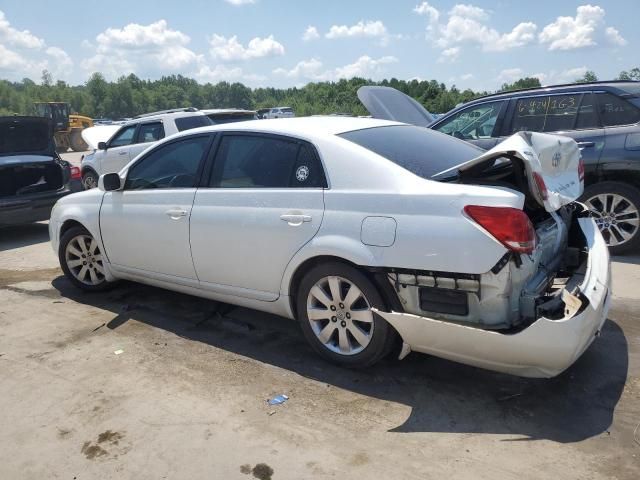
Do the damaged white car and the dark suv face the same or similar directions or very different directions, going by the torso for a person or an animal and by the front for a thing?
same or similar directions

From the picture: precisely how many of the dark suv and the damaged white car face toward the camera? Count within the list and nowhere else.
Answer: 0

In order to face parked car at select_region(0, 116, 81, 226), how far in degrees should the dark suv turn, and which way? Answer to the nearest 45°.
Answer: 0° — it already faces it

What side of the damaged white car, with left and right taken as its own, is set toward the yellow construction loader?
front

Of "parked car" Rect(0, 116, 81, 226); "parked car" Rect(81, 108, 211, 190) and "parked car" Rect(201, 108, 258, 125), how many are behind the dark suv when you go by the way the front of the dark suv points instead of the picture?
0

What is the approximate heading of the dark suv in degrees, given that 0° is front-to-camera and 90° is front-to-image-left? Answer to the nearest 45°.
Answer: approximately 90°

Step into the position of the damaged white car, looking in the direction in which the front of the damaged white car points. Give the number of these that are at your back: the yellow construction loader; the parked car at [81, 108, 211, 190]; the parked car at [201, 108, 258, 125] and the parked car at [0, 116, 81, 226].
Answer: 0

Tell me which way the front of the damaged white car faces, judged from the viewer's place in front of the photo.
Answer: facing away from the viewer and to the left of the viewer

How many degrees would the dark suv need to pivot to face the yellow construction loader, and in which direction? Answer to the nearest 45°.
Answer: approximately 45° to its right

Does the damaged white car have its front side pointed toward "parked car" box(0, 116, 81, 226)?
yes

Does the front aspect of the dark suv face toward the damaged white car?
no

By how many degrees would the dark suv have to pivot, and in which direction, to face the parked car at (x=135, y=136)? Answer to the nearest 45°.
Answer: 0° — it already faces it

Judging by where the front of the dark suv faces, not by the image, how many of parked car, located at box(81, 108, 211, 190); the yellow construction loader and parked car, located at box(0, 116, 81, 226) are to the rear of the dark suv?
0

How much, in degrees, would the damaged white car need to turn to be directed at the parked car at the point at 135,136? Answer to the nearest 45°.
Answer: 0° — it already faces it

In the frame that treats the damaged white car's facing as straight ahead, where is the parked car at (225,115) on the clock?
The parked car is roughly at 1 o'clock from the damaged white car.
